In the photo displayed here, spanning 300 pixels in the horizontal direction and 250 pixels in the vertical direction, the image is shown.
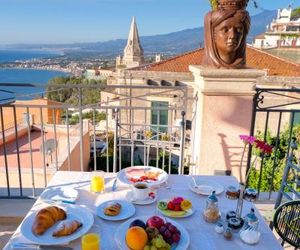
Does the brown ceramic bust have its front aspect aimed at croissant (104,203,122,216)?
no

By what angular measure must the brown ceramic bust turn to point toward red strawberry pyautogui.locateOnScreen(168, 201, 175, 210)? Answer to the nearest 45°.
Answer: approximately 45° to its right

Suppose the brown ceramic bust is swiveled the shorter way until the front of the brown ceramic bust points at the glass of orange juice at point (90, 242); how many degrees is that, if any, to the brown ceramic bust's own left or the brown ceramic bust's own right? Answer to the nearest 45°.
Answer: approximately 45° to the brown ceramic bust's own right

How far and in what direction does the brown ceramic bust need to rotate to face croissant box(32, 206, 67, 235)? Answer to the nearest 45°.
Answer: approximately 90° to its right

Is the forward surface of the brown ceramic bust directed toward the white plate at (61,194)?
no

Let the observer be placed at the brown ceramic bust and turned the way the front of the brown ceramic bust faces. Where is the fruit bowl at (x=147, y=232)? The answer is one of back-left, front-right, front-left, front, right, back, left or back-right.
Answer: front-right

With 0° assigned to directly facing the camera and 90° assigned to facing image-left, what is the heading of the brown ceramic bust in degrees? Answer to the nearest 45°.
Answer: approximately 315°

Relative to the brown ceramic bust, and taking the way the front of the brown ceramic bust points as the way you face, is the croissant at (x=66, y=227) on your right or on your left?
on your right

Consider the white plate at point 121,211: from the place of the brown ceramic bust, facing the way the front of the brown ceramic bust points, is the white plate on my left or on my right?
on my right

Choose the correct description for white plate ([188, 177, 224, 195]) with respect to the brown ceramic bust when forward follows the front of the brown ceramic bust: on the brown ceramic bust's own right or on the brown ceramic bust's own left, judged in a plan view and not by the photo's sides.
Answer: on the brown ceramic bust's own right

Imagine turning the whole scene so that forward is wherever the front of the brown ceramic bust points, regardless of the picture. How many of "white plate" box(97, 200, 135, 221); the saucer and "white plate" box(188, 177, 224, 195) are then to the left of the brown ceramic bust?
0

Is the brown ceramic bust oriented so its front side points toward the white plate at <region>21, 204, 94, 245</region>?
no

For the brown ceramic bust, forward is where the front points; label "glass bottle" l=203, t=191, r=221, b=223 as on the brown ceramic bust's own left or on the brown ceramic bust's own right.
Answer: on the brown ceramic bust's own right

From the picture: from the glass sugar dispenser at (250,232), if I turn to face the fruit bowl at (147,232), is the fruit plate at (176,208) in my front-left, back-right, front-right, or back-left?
front-right

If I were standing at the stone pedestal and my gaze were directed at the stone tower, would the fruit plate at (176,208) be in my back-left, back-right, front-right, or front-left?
back-left

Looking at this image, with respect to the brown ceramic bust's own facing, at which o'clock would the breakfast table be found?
The breakfast table is roughly at 2 o'clock from the brown ceramic bust.

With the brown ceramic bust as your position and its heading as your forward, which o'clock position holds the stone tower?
The stone tower is roughly at 7 o'clock from the brown ceramic bust.
